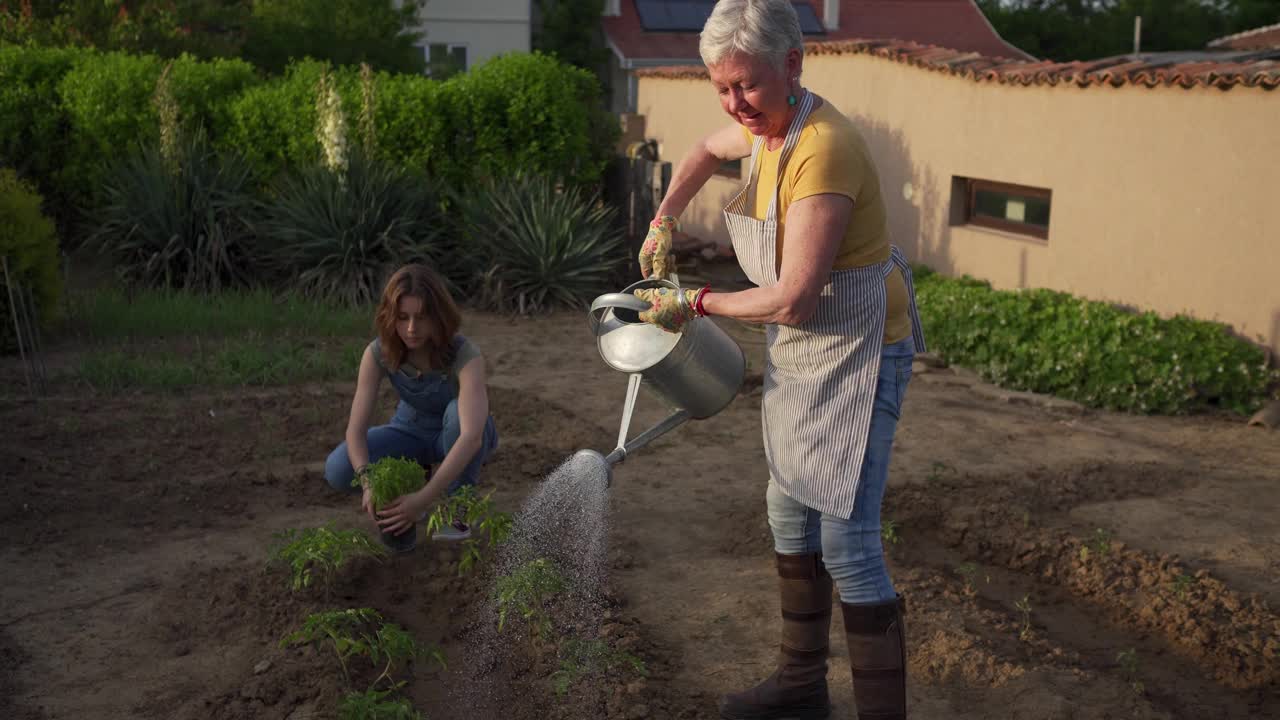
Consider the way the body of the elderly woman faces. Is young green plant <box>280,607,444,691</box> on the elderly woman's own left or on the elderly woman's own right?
on the elderly woman's own right

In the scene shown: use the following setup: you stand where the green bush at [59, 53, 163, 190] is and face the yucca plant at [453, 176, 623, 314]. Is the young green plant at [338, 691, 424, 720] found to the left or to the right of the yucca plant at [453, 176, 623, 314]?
right

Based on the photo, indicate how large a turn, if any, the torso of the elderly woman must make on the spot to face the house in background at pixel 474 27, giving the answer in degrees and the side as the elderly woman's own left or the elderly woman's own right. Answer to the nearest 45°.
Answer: approximately 135° to the elderly woman's own right

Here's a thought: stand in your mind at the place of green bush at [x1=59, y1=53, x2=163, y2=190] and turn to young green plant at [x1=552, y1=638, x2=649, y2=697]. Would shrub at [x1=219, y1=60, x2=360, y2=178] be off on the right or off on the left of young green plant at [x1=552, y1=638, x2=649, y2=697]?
left

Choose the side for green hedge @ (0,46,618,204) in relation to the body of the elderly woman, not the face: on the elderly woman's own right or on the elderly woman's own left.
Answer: on the elderly woman's own right

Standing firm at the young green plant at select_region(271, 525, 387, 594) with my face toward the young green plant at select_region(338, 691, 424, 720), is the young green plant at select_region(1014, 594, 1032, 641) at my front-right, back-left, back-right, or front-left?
front-left

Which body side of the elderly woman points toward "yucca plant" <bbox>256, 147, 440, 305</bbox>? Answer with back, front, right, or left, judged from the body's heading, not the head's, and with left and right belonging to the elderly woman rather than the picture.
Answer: right

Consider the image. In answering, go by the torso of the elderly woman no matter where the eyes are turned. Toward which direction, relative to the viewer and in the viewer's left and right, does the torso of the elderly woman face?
facing the viewer and to the left of the viewer

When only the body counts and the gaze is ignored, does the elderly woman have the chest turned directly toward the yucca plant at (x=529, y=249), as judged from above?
no

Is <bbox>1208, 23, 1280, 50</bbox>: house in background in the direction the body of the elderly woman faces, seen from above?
no
